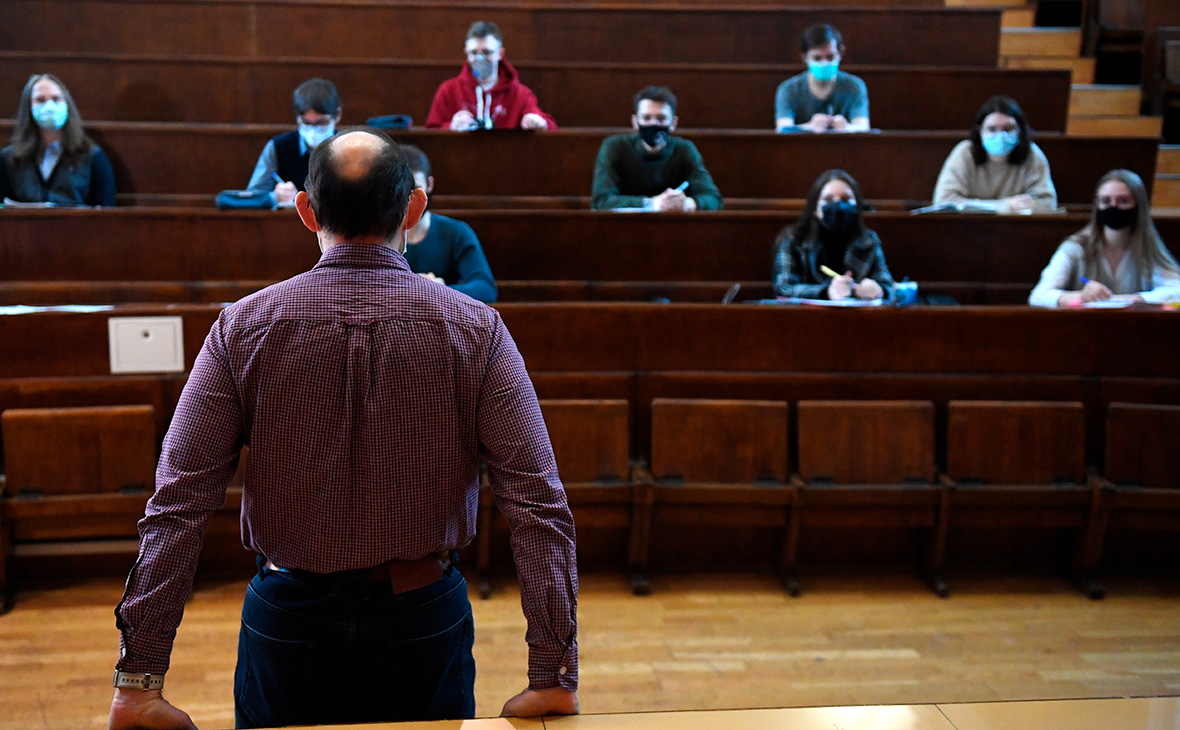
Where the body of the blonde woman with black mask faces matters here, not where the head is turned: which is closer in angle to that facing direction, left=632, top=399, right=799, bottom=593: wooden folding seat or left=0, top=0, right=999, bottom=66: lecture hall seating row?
the wooden folding seat

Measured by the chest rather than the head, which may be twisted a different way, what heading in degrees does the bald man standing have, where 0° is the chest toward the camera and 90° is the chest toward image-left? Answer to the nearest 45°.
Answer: approximately 180°
